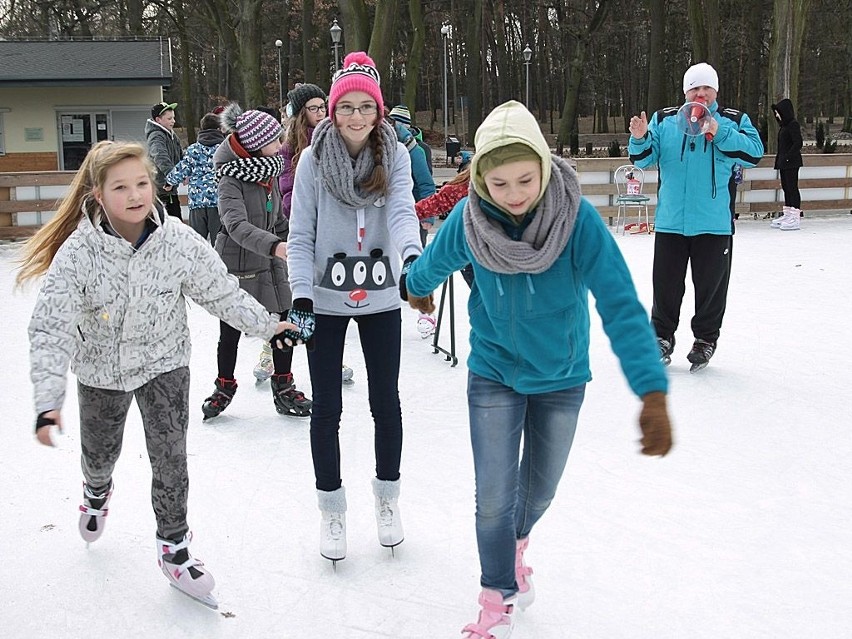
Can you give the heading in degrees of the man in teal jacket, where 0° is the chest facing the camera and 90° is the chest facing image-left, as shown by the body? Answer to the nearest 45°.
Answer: approximately 0°

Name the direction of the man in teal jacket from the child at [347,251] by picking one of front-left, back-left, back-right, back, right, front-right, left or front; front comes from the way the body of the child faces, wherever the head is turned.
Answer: back-left

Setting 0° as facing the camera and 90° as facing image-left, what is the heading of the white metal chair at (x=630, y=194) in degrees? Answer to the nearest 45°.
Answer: approximately 0°

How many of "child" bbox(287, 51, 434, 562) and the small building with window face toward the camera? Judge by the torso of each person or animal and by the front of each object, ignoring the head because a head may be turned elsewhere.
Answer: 2

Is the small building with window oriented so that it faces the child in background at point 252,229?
yes

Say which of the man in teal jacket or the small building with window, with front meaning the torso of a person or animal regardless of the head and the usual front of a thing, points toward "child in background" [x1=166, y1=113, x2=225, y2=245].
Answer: the small building with window

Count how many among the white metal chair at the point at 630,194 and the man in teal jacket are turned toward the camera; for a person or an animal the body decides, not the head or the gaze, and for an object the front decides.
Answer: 2

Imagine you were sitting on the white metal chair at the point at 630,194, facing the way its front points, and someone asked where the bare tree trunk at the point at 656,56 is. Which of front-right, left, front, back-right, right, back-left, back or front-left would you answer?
back
